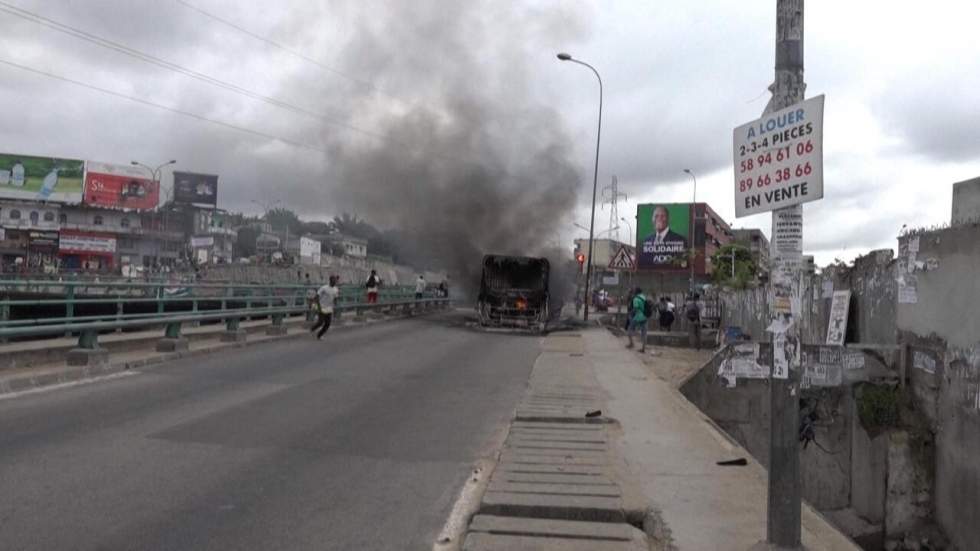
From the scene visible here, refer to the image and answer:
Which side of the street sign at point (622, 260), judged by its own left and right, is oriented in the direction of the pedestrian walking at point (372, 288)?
right

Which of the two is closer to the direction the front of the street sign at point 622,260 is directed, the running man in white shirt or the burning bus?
the running man in white shirt

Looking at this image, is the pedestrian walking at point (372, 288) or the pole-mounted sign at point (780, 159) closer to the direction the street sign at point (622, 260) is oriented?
the pole-mounted sign

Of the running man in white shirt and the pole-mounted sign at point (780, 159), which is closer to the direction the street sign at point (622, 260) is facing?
the pole-mounted sign

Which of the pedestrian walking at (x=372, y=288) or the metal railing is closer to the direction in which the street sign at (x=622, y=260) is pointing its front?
the metal railing

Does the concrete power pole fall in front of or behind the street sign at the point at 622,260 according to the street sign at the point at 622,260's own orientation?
in front

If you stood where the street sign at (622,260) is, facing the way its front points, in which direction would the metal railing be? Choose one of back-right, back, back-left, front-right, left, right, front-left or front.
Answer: front-right

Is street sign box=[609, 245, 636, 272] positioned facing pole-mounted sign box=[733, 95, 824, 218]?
yes

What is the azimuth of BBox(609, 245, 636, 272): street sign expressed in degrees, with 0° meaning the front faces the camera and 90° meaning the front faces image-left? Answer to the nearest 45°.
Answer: approximately 0°

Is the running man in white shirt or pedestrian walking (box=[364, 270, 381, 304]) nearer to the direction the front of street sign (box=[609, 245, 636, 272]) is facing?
the running man in white shirt
